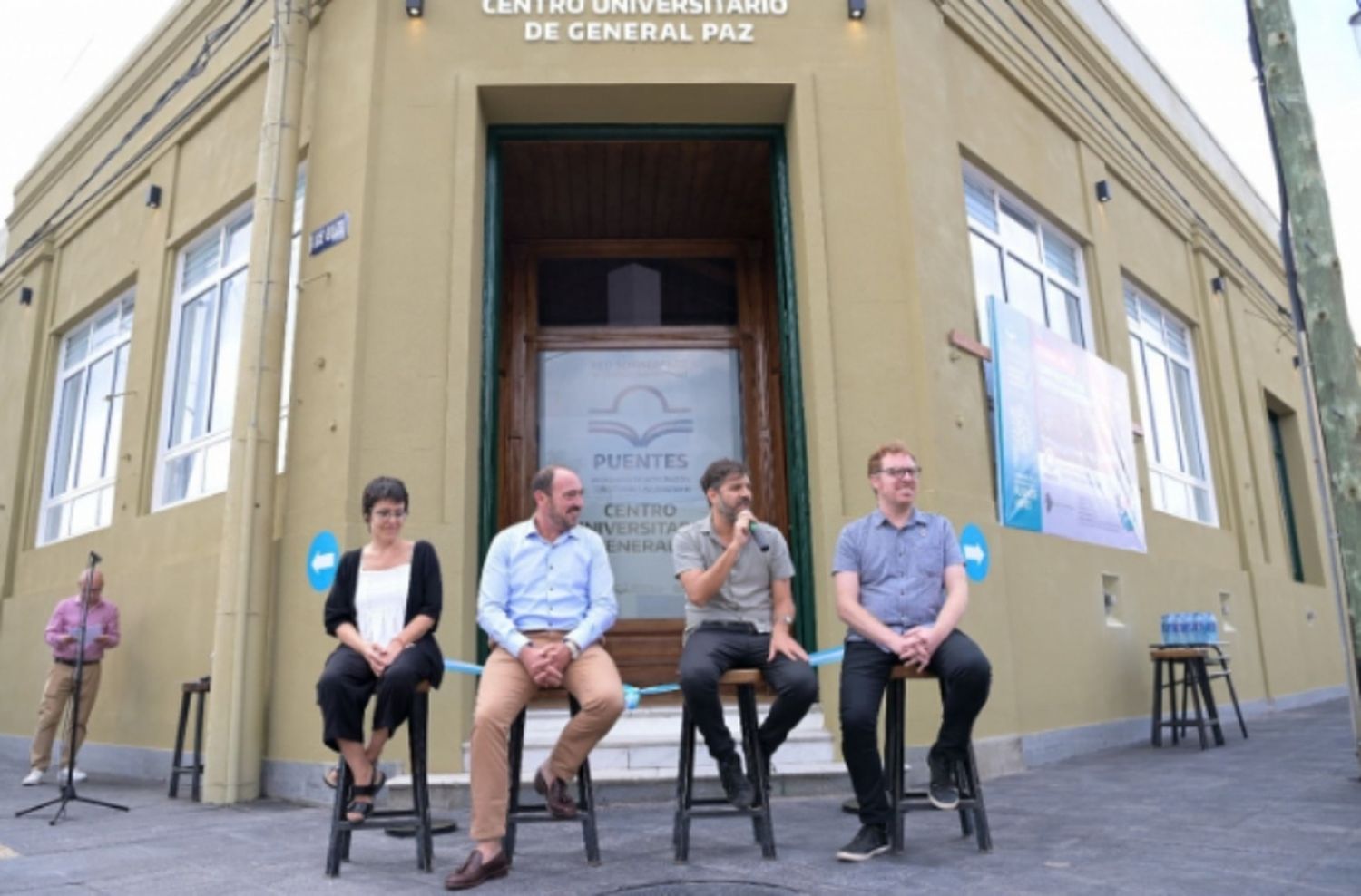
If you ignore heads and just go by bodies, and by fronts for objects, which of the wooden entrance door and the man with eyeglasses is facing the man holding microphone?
the wooden entrance door

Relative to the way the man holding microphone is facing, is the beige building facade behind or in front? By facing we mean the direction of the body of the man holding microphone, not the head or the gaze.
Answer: behind

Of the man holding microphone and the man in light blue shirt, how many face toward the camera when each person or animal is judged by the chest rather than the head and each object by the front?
2

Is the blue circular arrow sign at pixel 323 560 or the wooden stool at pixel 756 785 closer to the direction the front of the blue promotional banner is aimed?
the wooden stool

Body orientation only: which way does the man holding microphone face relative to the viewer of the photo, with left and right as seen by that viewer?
facing the viewer

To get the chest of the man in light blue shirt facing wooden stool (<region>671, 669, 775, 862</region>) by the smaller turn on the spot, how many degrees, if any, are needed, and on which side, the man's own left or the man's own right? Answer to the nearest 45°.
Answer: approximately 90° to the man's own left

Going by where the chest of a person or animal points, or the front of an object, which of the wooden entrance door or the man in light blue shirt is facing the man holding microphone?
the wooden entrance door

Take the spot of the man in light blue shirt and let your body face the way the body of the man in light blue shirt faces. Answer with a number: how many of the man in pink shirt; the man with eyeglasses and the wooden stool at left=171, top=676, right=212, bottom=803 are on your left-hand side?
1

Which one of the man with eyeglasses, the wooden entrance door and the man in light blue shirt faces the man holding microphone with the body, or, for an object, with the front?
the wooden entrance door

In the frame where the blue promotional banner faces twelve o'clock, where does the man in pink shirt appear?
The man in pink shirt is roughly at 4 o'clock from the blue promotional banner.

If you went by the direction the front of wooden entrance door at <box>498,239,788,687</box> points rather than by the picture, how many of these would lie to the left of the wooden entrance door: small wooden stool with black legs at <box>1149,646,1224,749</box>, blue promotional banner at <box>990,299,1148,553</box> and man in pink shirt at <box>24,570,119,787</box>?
2

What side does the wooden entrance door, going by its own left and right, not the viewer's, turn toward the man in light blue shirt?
front

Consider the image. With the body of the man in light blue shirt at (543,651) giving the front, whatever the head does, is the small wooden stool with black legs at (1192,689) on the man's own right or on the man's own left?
on the man's own left

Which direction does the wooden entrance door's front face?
toward the camera

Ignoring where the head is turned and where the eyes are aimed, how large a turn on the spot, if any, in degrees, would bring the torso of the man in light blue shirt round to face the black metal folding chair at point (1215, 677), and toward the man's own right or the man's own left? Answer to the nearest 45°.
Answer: approximately 135° to the man's own left

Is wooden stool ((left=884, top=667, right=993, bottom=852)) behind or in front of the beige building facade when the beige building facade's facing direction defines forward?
in front
